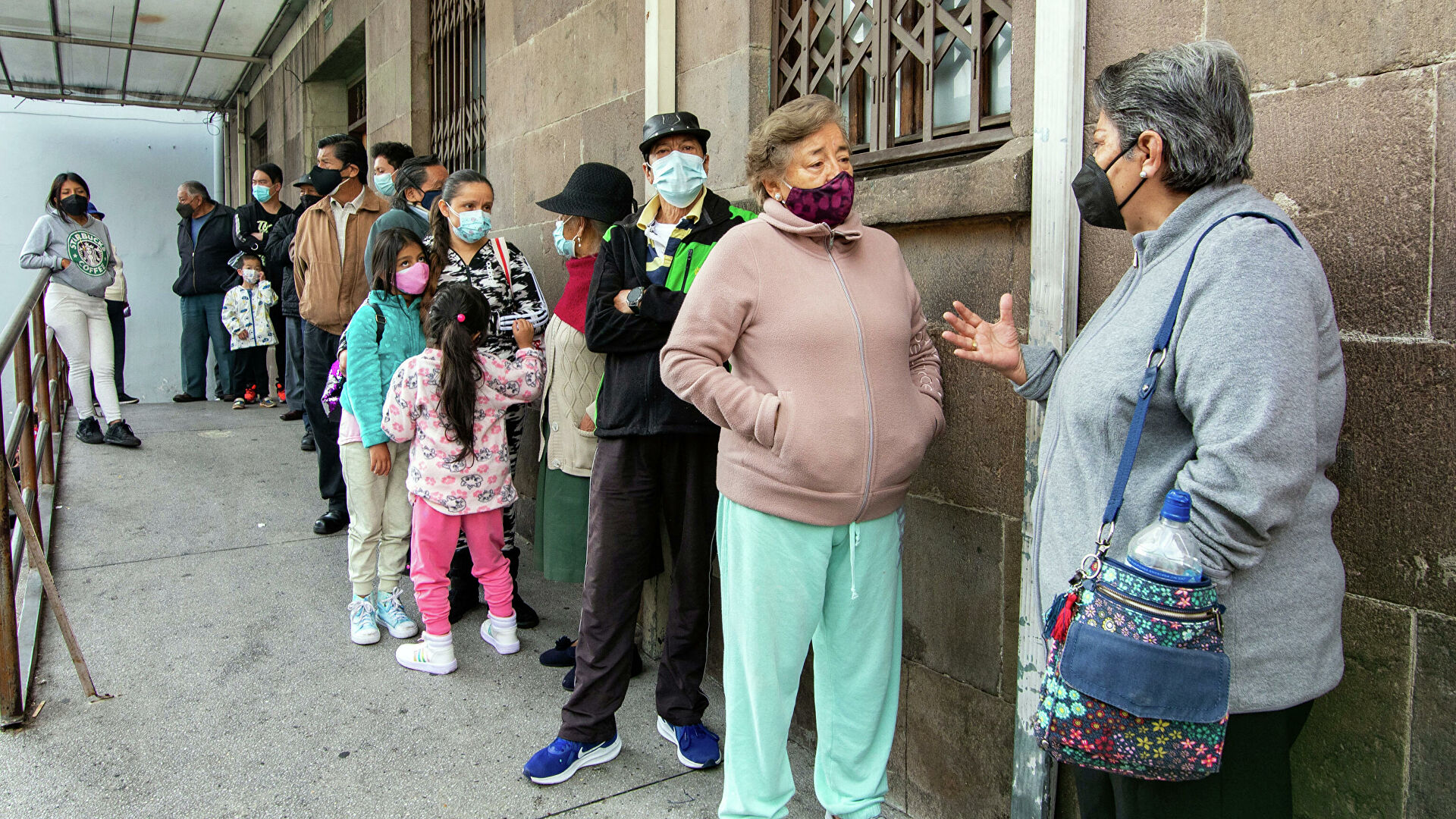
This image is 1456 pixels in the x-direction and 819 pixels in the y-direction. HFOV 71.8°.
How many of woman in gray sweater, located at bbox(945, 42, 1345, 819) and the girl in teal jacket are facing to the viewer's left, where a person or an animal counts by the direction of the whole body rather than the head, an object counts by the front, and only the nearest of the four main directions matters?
1

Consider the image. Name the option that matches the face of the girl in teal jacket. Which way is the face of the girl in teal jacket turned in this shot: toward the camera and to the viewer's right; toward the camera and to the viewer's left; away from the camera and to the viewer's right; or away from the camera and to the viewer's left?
toward the camera and to the viewer's right

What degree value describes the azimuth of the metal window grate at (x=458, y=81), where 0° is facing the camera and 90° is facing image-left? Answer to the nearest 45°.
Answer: approximately 45°

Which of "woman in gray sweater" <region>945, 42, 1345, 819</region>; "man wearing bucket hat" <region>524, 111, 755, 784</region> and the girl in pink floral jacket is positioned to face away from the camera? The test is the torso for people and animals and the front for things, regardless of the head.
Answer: the girl in pink floral jacket

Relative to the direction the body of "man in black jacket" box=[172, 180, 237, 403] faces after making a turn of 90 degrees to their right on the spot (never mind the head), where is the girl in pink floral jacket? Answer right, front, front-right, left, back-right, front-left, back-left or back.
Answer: back-left

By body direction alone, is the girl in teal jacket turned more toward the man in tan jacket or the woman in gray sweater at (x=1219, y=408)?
the woman in gray sweater

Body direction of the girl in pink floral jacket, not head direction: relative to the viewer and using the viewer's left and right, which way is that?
facing away from the viewer

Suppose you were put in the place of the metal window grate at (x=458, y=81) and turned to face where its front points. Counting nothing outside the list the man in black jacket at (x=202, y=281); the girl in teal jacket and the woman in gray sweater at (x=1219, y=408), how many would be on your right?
1

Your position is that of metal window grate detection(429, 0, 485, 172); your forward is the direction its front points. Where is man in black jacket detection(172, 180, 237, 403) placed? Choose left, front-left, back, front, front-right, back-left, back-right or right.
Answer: right

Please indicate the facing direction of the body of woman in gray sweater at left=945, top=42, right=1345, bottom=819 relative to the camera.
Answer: to the viewer's left

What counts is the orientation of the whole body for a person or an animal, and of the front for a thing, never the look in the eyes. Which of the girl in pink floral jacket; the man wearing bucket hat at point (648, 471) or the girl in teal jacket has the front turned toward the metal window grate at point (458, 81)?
the girl in pink floral jacket
